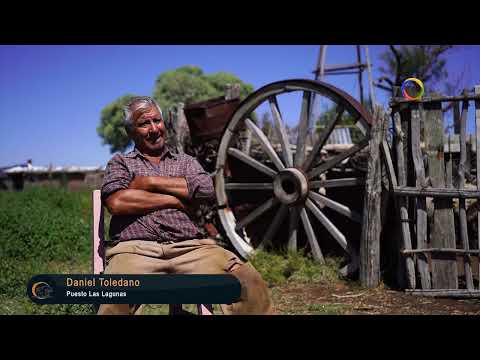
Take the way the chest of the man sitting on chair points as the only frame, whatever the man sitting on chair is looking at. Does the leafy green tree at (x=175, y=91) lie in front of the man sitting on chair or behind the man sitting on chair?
behind

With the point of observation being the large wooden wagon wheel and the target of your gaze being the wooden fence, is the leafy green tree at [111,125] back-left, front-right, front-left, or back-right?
back-left

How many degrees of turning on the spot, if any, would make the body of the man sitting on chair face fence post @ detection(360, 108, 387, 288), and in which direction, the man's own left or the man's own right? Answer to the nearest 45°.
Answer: approximately 135° to the man's own left

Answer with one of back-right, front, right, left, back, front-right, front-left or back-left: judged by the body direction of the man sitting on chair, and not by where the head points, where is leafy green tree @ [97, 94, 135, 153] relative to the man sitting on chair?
back

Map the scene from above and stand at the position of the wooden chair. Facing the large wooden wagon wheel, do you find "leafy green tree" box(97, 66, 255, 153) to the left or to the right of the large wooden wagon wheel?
left

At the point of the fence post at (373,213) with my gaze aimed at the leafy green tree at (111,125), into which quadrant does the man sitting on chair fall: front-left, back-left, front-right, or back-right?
back-left

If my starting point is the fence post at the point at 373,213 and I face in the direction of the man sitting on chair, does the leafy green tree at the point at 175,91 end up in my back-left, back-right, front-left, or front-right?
back-right

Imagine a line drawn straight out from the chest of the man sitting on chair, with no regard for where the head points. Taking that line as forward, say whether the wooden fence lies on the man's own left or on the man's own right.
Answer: on the man's own left

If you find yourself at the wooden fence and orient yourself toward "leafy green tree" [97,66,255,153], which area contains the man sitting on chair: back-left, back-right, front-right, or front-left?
back-left

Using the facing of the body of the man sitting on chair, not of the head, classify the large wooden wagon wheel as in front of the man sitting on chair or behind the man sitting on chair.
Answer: behind

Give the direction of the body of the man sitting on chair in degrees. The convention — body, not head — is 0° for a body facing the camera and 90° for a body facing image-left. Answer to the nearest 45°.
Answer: approximately 0°
